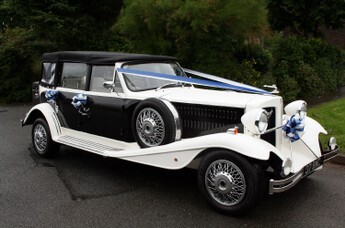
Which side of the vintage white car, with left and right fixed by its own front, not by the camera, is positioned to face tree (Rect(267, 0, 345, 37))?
left

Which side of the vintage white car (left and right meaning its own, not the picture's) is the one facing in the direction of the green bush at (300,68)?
left

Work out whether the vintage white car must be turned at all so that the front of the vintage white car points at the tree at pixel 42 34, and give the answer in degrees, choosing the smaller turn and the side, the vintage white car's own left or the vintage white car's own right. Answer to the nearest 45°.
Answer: approximately 180°

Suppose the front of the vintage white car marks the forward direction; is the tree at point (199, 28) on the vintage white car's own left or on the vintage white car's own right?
on the vintage white car's own left

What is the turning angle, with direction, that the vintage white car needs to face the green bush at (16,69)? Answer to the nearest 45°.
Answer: approximately 180°

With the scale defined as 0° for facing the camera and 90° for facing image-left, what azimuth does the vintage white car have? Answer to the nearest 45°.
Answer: approximately 315°
